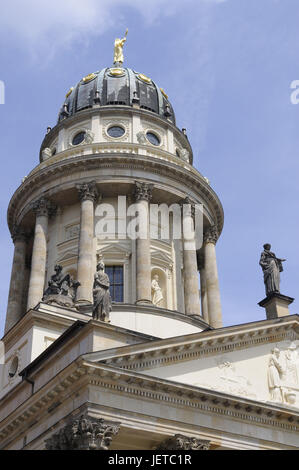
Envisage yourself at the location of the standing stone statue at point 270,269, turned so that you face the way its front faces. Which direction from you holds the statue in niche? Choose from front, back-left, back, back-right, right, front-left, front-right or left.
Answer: back

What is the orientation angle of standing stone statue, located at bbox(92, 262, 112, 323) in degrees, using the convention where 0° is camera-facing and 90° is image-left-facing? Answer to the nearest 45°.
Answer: approximately 315°

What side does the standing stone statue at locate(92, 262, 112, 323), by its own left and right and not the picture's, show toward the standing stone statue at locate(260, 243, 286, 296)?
left

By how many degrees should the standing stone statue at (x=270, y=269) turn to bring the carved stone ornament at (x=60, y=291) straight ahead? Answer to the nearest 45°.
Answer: approximately 135° to its right

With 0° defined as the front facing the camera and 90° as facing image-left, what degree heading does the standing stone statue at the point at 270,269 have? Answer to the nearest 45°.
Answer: approximately 315°

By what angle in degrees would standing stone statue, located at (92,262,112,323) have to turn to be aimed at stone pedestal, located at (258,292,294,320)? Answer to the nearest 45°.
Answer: approximately 90° to its left

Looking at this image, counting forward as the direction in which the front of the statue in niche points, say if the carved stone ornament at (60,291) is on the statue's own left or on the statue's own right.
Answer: on the statue's own right
